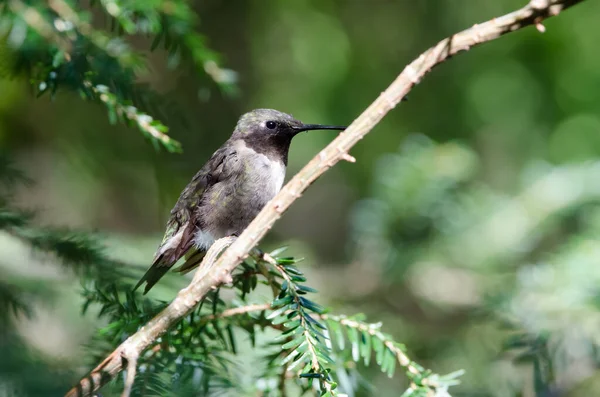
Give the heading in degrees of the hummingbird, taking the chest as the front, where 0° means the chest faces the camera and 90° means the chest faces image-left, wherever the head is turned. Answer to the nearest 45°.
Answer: approximately 270°
